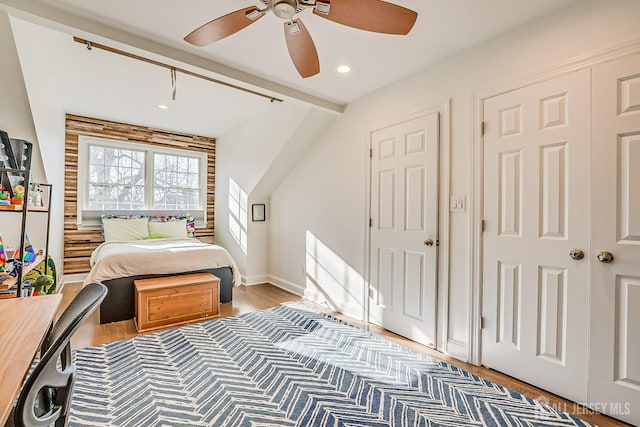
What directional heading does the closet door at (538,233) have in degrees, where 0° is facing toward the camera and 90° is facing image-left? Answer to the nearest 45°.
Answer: approximately 45°

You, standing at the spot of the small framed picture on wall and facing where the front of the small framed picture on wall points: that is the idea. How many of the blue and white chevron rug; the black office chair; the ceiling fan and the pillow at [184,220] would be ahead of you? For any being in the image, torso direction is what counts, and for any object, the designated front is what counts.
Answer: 3

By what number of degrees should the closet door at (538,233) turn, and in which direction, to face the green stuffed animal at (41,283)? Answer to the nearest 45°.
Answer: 0° — it already faces it

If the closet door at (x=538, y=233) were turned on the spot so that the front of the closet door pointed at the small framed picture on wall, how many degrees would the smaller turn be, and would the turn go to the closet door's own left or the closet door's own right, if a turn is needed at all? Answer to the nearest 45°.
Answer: approximately 45° to the closet door's own right

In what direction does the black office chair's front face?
to the viewer's left

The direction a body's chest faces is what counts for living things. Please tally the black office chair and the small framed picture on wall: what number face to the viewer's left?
1

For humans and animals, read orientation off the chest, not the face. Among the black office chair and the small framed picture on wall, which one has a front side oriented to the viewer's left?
the black office chair

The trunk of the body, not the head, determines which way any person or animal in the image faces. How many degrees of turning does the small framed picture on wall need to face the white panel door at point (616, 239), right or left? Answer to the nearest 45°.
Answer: approximately 45° to its left

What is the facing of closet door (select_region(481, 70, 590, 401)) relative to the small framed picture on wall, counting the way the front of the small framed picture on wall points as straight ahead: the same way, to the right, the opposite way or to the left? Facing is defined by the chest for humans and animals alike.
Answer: to the right

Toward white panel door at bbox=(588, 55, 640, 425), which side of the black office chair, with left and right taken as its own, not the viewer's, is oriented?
back
